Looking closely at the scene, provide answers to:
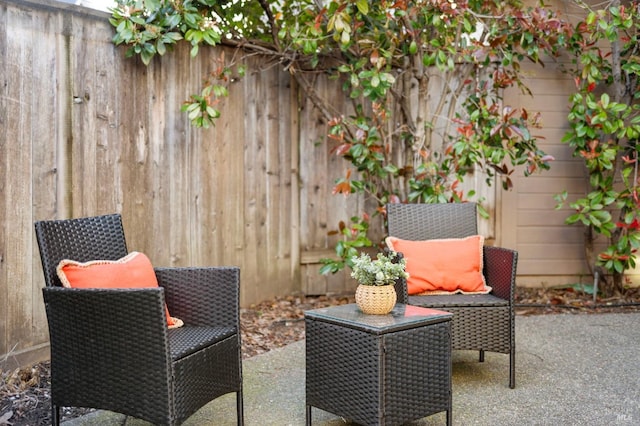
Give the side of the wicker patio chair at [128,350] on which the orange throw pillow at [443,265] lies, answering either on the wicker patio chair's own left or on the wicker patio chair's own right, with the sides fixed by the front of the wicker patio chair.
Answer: on the wicker patio chair's own left

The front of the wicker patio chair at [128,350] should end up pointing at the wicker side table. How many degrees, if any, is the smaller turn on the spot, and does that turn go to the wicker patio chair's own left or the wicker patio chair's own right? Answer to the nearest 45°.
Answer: approximately 45° to the wicker patio chair's own left

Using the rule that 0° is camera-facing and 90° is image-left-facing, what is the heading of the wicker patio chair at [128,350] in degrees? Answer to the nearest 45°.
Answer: approximately 315°

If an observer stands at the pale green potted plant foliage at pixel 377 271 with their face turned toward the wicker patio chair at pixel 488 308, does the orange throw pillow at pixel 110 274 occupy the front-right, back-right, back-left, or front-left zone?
back-left

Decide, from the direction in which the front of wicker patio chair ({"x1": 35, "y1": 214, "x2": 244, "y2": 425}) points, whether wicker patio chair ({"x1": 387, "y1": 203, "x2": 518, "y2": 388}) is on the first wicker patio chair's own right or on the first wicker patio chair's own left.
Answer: on the first wicker patio chair's own left

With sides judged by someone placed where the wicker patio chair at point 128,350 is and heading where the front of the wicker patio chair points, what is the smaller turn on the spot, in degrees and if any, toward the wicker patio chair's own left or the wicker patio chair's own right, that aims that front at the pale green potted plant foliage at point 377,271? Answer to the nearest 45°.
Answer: approximately 45° to the wicker patio chair's own left

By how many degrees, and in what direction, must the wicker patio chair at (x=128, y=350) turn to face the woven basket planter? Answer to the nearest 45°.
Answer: approximately 45° to its left
